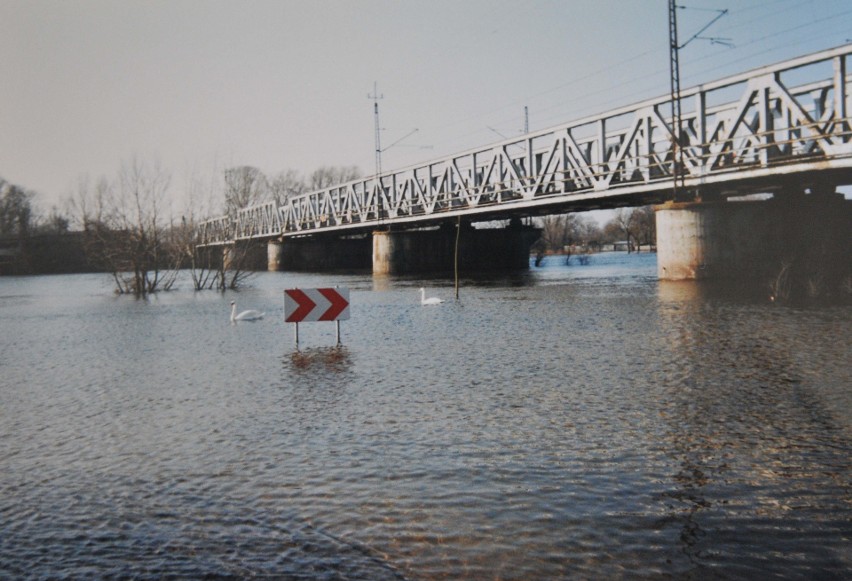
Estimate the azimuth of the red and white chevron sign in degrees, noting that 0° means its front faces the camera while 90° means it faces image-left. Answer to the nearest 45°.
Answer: approximately 0°

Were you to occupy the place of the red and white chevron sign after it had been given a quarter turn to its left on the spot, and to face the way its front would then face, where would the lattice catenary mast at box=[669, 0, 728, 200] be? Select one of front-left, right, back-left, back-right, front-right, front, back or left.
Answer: front-left
